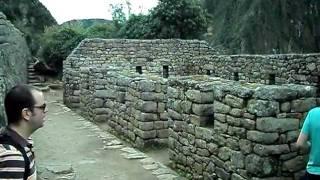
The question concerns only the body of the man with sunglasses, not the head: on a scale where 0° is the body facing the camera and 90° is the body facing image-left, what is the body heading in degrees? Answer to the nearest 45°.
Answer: approximately 270°

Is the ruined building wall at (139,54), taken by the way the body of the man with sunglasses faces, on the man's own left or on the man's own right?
on the man's own left

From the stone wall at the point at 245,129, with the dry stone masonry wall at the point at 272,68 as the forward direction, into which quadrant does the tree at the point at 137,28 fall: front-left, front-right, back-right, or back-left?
front-left

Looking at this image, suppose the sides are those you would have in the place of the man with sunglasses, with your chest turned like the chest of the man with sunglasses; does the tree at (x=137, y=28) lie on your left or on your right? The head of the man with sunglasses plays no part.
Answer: on your left

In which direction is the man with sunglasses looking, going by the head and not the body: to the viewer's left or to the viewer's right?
to the viewer's right

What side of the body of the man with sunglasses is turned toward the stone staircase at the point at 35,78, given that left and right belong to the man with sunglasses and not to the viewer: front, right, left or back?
left

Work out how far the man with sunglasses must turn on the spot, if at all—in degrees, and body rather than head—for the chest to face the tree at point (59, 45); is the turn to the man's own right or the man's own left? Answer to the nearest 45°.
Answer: approximately 90° to the man's own left

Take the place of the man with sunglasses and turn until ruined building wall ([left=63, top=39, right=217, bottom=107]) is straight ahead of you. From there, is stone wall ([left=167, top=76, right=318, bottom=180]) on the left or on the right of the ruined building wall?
right

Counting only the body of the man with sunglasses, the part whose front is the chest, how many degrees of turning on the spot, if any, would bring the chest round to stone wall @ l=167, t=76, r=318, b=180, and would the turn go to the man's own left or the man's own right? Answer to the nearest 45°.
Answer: approximately 45° to the man's own left

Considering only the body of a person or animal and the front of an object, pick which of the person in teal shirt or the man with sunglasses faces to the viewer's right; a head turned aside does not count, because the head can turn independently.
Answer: the man with sunglasses
